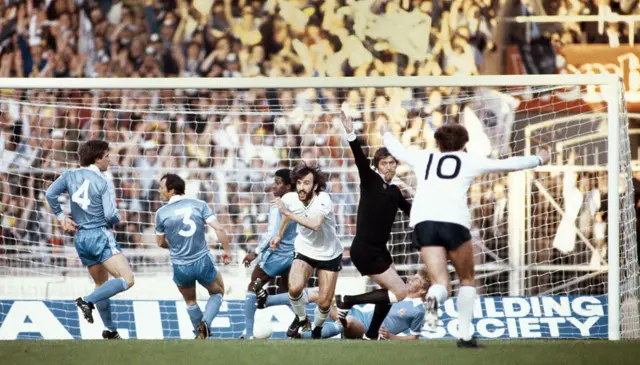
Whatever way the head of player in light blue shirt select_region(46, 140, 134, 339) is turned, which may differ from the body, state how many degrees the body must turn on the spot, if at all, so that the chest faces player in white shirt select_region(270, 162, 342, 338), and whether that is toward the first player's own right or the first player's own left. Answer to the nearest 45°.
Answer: approximately 45° to the first player's own right

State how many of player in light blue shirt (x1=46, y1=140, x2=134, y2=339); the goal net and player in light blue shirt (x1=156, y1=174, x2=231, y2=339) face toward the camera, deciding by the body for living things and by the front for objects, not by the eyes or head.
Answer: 1

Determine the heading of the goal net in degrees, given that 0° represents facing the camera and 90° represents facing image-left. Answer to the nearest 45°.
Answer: approximately 0°

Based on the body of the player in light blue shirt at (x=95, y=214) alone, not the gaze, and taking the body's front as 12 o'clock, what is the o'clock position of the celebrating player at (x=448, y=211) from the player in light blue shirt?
The celebrating player is roughly at 3 o'clock from the player in light blue shirt.

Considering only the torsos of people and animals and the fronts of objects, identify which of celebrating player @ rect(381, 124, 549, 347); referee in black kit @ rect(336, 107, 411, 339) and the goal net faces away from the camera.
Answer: the celebrating player

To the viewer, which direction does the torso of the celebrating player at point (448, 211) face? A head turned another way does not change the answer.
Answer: away from the camera

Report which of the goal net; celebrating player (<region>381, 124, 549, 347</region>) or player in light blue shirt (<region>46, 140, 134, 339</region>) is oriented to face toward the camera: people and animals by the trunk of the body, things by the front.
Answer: the goal net

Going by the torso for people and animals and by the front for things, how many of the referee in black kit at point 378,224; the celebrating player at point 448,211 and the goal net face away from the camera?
1

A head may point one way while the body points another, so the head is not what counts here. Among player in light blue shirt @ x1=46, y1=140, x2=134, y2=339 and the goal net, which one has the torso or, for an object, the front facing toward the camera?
the goal net

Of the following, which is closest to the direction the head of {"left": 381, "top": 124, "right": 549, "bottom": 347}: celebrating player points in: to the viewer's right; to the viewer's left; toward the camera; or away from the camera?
away from the camera

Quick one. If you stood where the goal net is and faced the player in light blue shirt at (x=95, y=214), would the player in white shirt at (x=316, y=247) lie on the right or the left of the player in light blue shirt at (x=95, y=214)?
left

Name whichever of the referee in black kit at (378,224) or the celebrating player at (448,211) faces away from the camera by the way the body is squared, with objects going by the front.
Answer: the celebrating player

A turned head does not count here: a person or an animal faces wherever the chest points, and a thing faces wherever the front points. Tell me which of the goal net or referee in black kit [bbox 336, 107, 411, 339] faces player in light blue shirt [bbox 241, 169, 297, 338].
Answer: the goal net

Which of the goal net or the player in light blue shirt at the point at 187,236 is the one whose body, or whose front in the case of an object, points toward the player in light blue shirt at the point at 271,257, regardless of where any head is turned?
the goal net
